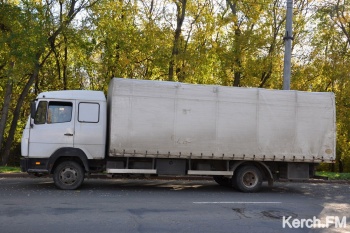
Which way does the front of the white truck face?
to the viewer's left
